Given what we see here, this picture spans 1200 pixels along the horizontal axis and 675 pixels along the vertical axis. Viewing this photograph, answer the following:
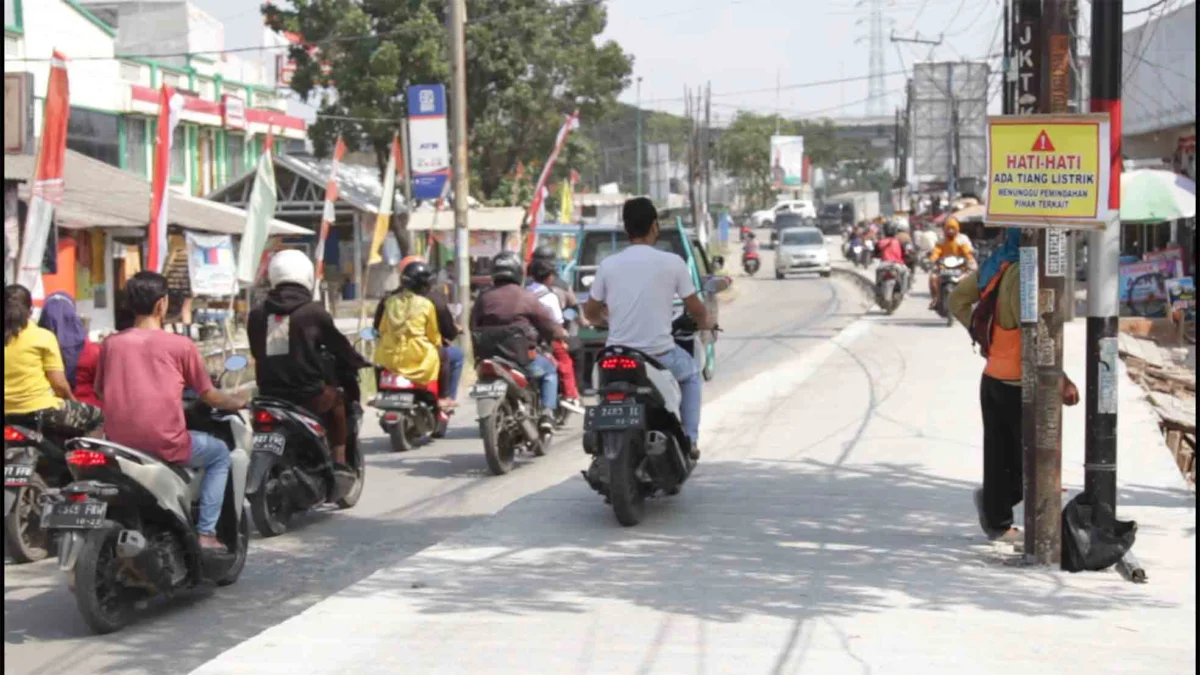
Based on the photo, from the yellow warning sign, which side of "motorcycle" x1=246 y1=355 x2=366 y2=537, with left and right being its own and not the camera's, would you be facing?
right

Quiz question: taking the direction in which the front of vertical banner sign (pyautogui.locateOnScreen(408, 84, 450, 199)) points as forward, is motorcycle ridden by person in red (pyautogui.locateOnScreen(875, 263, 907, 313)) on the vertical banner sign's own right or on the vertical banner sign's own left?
on the vertical banner sign's own left

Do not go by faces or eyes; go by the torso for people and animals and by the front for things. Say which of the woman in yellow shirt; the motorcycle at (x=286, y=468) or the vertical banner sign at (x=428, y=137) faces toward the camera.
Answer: the vertical banner sign

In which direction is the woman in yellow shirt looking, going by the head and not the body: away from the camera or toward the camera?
away from the camera

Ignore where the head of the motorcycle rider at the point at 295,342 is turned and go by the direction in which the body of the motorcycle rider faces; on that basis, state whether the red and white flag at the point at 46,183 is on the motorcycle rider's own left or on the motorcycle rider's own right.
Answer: on the motorcycle rider's own left

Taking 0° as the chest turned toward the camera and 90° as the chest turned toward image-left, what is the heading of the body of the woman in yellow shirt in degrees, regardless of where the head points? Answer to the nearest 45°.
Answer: approximately 225°

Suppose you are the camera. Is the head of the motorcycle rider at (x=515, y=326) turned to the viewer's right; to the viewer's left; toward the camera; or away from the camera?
away from the camera

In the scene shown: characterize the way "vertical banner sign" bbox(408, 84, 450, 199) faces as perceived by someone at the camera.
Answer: facing the viewer

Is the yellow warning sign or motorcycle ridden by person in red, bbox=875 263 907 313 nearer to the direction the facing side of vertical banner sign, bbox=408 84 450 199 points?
the yellow warning sign

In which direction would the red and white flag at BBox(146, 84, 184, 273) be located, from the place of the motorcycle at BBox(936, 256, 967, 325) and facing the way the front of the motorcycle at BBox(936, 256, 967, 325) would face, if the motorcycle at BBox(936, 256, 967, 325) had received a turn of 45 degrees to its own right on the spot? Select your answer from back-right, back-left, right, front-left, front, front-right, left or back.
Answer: front

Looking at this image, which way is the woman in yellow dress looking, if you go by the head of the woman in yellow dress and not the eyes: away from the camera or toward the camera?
away from the camera

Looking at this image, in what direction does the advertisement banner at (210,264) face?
toward the camera

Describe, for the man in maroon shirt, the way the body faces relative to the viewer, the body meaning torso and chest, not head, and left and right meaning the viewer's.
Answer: facing away from the viewer and to the right of the viewer

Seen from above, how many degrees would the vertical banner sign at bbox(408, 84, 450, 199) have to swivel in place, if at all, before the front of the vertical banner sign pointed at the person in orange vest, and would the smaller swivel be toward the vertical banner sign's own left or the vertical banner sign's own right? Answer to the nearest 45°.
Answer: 0° — it already faces them

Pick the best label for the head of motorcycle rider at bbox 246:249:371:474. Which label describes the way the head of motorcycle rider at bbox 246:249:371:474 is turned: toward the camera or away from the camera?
away from the camera

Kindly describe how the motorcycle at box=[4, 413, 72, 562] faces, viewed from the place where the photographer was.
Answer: facing away from the viewer and to the right of the viewer
